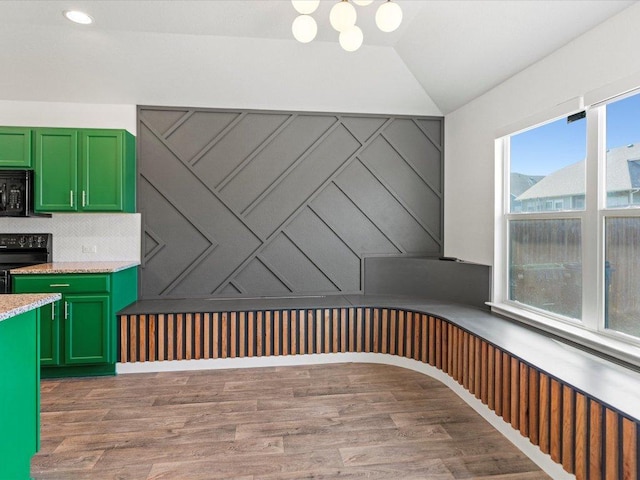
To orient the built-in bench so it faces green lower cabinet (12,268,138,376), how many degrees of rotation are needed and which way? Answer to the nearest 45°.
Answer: approximately 45° to its right

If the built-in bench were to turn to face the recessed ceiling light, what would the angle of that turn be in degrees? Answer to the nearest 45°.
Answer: approximately 45° to its right

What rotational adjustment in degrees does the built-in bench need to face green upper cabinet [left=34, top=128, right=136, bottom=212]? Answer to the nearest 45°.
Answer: approximately 45° to its right

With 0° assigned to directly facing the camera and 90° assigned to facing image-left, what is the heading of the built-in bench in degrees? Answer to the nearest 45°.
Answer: approximately 45°

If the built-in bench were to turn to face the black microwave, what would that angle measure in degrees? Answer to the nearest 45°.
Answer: approximately 45° to its right
